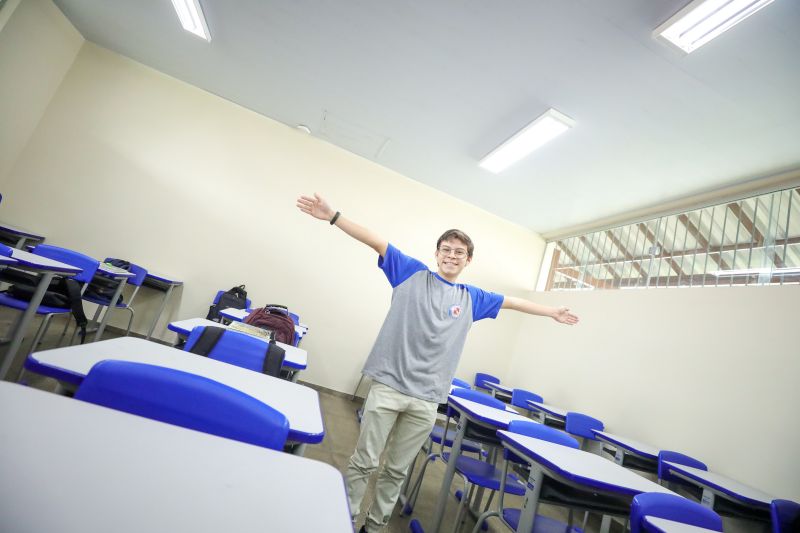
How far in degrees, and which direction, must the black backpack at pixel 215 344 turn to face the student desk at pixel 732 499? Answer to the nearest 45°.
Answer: approximately 90° to its right

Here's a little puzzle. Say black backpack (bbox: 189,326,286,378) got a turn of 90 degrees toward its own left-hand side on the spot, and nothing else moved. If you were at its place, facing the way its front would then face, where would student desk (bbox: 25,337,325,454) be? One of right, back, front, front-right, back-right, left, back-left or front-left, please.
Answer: left

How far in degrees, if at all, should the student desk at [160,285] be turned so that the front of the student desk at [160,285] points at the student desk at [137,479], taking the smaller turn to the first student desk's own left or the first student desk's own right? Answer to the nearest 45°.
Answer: approximately 45° to the first student desk's own left

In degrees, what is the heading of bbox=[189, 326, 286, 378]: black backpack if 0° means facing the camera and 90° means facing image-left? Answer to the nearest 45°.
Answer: approximately 180°

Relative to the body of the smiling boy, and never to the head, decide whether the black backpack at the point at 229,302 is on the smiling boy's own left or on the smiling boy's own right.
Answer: on the smiling boy's own right

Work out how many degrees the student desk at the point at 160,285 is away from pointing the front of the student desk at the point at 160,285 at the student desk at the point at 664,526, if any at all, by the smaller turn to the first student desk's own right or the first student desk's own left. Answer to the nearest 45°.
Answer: approximately 45° to the first student desk's own left

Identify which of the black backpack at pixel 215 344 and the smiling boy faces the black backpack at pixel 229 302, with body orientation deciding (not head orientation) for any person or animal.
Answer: the black backpack at pixel 215 344

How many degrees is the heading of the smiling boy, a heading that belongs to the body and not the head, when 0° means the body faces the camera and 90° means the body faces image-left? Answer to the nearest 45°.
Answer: approximately 0°
